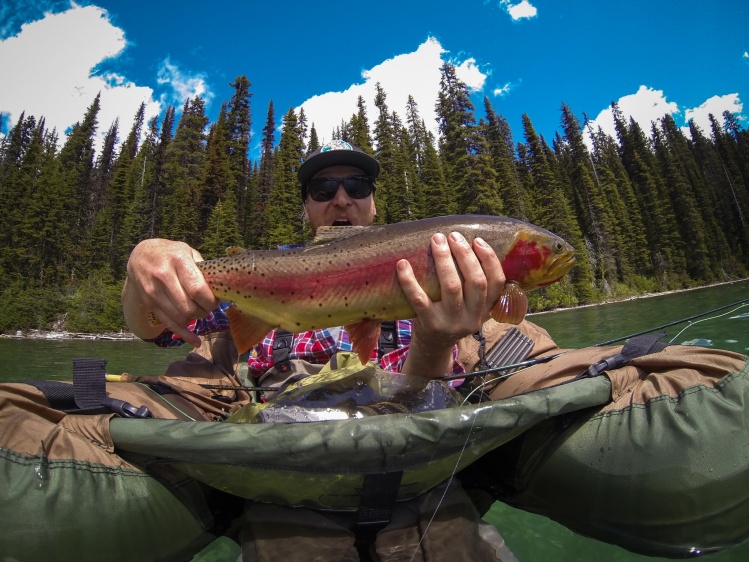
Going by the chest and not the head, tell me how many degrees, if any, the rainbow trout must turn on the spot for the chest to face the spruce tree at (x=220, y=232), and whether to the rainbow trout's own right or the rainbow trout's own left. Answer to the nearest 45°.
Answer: approximately 90° to the rainbow trout's own left

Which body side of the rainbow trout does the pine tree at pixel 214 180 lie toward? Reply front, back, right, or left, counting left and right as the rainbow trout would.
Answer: left

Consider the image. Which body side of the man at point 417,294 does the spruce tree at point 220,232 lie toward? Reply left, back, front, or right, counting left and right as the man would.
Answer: back

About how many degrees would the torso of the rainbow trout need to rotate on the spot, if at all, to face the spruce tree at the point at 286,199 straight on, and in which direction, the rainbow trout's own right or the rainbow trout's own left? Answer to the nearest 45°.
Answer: approximately 90° to the rainbow trout's own left

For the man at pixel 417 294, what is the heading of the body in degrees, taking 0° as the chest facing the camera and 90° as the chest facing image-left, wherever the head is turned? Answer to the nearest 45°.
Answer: approximately 0°

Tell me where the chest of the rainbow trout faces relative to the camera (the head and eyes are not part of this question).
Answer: to the viewer's right

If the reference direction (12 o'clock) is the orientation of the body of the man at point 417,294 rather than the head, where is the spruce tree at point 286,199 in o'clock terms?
The spruce tree is roughly at 6 o'clock from the man.

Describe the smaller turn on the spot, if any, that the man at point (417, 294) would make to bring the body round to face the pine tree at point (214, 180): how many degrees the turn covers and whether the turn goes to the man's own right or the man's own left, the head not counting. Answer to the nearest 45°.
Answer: approximately 180°
